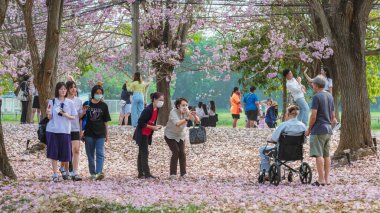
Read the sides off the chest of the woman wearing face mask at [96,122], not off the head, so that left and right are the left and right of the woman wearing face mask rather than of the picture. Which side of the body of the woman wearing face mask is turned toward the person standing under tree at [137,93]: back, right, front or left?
back

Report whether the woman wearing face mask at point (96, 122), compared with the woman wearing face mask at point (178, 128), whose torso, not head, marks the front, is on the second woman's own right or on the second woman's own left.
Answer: on the second woman's own right

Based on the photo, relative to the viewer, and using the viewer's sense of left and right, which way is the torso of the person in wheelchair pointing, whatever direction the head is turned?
facing away from the viewer and to the left of the viewer

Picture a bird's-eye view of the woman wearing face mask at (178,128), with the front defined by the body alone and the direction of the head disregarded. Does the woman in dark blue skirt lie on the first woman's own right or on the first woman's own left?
on the first woman's own right

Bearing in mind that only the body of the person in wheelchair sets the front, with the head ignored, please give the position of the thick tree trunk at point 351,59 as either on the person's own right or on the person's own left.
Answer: on the person's own right
